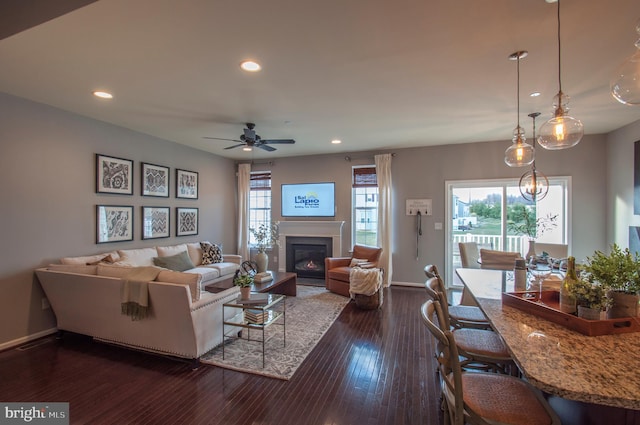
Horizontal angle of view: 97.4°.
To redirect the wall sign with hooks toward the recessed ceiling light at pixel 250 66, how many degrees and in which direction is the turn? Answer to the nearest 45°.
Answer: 0° — it already faces it

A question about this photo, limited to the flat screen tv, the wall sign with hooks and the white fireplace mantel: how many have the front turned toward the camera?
3

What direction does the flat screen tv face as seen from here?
toward the camera

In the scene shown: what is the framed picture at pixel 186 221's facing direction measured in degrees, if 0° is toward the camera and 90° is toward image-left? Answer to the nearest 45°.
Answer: approximately 315°

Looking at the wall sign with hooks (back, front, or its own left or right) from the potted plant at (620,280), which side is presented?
front

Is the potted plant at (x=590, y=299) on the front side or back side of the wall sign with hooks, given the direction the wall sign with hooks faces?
on the front side

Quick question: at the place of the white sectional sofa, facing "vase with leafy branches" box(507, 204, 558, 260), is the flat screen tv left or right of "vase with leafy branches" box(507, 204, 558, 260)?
left

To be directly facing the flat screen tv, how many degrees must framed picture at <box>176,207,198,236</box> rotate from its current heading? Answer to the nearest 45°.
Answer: approximately 45° to its left

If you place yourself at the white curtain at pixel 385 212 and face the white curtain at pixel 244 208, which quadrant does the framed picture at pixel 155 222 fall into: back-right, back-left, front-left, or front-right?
front-left

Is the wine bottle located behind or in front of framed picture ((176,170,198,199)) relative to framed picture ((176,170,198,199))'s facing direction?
in front

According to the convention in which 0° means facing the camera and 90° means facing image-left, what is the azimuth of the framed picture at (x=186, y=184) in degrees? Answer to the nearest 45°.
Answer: approximately 315°

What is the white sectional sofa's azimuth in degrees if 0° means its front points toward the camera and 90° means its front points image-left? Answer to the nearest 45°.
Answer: approximately 225°

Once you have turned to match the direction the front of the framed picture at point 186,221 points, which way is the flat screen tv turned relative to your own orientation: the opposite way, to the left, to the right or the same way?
to the right

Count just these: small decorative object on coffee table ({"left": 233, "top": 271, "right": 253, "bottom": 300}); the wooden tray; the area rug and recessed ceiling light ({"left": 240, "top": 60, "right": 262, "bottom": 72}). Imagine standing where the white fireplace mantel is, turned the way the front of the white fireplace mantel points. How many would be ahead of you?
4

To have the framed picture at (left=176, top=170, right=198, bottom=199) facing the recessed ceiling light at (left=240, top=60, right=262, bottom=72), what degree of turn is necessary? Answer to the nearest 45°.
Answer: approximately 45° to its right

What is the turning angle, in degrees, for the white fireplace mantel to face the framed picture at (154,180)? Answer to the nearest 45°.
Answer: approximately 45° to its right

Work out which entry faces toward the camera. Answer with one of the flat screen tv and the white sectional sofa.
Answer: the flat screen tv

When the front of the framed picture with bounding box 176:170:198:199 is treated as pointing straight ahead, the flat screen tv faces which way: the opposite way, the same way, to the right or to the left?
to the right
